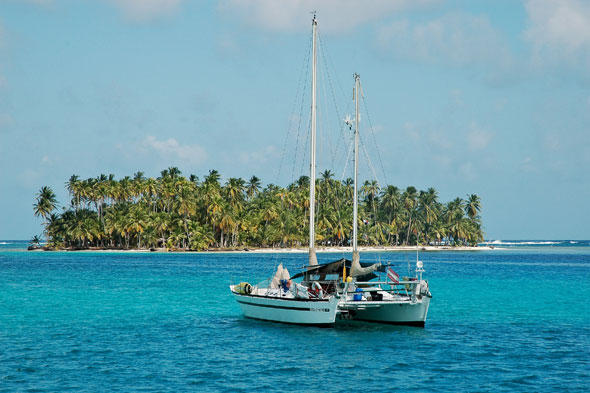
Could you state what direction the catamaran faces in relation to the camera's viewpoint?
facing away from the viewer and to the left of the viewer
